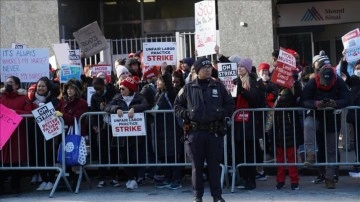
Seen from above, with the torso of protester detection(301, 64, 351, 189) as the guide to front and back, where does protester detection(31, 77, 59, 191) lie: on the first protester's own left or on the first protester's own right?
on the first protester's own right

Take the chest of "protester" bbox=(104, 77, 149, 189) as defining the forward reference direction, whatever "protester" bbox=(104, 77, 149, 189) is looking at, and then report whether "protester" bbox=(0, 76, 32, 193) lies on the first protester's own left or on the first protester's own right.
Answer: on the first protester's own right

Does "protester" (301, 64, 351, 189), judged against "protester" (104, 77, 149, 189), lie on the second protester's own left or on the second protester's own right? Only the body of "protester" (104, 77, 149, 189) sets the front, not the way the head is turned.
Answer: on the second protester's own left

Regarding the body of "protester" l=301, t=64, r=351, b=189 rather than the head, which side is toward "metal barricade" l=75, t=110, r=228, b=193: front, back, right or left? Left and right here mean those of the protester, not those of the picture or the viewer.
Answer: right

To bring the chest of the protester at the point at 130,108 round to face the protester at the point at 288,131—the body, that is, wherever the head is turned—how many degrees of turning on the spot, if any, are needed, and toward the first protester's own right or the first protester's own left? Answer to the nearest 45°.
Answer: approximately 90° to the first protester's own left

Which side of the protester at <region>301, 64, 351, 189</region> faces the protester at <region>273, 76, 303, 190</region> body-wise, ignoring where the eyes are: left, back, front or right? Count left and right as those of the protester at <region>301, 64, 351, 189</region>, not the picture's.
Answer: right

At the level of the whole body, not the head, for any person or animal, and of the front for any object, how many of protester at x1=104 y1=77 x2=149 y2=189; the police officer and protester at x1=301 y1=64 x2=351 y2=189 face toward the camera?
3

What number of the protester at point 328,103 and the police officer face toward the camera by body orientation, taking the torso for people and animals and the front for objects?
2

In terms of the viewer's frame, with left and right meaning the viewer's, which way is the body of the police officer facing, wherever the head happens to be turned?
facing the viewer
